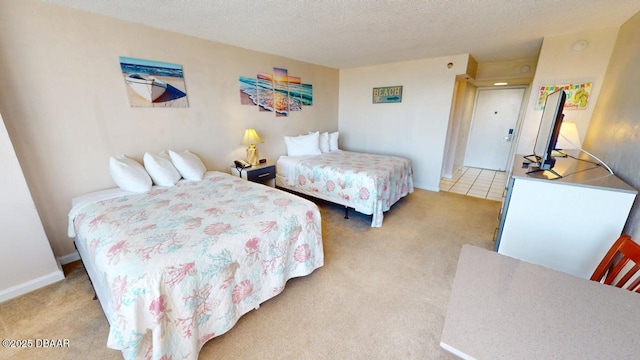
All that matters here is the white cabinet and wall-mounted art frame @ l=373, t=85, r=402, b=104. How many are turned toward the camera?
1

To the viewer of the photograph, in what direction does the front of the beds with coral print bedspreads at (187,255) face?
facing the viewer and to the right of the viewer

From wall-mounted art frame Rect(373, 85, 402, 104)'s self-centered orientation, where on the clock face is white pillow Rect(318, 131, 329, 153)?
The white pillow is roughly at 2 o'clock from the wall-mounted art frame.

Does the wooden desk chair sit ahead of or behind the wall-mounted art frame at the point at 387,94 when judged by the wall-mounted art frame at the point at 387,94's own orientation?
ahead

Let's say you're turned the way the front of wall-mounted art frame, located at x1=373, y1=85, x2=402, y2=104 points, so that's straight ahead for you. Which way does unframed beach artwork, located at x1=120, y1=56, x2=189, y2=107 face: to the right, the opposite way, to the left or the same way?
to the left

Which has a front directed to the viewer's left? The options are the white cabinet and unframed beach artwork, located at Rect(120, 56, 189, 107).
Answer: the white cabinet

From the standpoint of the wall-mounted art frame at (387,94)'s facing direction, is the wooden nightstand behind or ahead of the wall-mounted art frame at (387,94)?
ahead

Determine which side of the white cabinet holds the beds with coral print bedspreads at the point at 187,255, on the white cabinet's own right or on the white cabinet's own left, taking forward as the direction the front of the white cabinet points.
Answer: on the white cabinet's own left

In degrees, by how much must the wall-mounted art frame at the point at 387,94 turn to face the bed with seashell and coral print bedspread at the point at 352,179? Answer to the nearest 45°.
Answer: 0° — it already faces it

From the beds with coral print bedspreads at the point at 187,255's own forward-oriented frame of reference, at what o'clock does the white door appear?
The white door is roughly at 10 o'clock from the beds with coral print bedspreads.

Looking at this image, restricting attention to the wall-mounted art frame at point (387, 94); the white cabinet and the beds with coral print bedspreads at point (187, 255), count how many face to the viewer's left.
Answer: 1

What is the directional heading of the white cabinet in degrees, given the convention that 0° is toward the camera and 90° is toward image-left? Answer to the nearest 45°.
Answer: approximately 90°

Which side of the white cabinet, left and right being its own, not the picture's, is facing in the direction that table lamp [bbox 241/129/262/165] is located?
front
